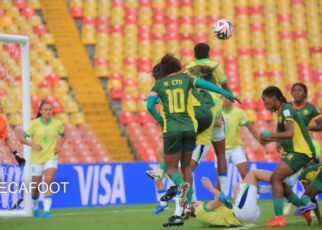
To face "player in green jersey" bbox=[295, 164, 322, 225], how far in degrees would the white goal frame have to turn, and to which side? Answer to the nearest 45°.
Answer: approximately 45° to its right

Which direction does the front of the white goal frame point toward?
to the viewer's right

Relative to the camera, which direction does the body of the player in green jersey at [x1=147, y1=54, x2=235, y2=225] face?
away from the camera

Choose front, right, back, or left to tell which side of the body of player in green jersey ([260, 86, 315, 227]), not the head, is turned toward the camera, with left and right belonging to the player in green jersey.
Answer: left

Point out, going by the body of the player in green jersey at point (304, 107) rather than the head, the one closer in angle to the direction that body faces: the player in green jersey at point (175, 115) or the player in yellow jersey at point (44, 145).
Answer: the player in green jersey
